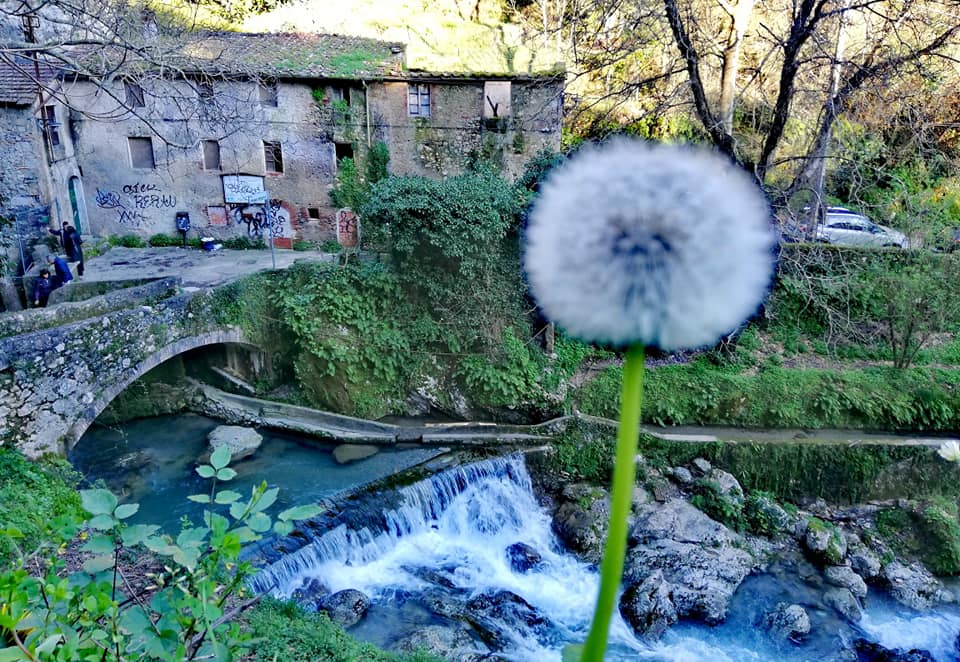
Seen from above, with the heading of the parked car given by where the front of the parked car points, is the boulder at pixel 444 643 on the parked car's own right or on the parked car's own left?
on the parked car's own right

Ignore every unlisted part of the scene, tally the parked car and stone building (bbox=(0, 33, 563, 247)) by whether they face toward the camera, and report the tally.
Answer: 1

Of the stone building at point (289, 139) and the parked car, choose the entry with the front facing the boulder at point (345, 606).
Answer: the stone building

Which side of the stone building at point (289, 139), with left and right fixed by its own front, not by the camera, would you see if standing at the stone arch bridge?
front

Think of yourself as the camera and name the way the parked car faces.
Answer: facing to the right of the viewer

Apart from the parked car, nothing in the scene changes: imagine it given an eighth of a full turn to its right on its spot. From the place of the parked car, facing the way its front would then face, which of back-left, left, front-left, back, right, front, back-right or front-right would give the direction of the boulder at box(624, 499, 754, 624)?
front-right

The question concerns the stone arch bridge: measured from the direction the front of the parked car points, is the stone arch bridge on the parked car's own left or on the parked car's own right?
on the parked car's own right

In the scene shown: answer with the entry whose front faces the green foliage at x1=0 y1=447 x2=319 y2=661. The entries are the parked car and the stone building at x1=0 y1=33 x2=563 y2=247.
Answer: the stone building

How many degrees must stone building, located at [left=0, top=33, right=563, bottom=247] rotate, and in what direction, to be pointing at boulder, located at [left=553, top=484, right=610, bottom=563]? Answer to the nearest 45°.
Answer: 0° — it already faces it

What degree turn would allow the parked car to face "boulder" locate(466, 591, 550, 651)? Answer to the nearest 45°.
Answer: approximately 90° to its right

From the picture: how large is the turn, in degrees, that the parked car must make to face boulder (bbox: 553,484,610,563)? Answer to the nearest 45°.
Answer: approximately 90° to its right

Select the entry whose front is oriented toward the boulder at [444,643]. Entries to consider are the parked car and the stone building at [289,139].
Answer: the stone building

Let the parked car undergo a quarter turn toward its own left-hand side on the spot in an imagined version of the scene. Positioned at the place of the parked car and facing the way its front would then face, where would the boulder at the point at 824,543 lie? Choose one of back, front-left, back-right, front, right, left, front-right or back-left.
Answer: back

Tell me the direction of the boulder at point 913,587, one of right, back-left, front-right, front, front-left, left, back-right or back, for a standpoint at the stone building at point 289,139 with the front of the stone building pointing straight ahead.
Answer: front-left

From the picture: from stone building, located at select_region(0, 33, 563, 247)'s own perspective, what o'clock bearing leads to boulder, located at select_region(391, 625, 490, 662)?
The boulder is roughly at 12 o'clock from the stone building.

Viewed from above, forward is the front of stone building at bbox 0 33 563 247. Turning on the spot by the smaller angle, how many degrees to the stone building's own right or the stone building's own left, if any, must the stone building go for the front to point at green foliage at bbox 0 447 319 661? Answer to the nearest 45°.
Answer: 0° — it already faces it
